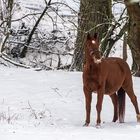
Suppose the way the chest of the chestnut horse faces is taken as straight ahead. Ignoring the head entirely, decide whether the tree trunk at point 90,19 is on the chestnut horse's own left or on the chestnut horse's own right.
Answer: on the chestnut horse's own right

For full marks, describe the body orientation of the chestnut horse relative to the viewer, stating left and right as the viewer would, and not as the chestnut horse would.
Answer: facing the viewer and to the left of the viewer
